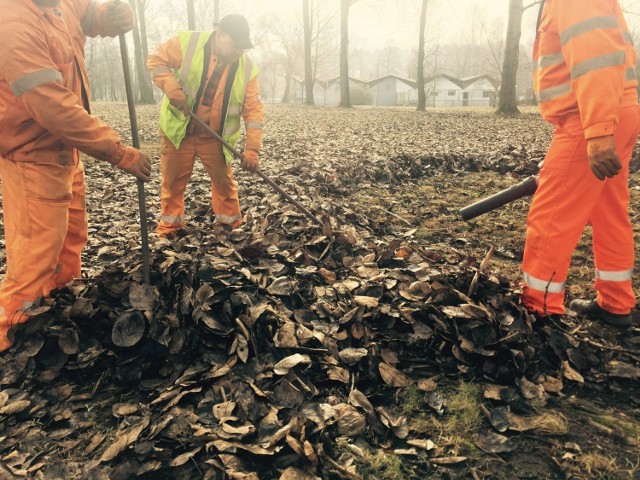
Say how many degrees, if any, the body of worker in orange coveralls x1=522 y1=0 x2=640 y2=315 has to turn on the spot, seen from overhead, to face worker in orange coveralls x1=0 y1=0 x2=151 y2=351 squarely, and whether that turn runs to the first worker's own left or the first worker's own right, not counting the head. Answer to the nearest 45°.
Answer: approximately 45° to the first worker's own left

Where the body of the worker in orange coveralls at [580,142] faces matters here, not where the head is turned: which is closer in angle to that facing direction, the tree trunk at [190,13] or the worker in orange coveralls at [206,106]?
the worker in orange coveralls

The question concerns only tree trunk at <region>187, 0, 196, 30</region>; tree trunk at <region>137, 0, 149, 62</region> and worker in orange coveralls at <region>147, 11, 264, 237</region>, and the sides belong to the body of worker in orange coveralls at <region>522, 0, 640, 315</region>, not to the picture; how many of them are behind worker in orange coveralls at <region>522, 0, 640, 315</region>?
0

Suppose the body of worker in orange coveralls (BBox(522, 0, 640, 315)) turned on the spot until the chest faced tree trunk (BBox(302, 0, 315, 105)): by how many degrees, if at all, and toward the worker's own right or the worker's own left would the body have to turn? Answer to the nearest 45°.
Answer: approximately 45° to the worker's own right

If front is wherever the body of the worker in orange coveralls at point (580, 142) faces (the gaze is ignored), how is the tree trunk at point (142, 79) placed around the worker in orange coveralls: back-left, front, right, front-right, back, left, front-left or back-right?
front-right

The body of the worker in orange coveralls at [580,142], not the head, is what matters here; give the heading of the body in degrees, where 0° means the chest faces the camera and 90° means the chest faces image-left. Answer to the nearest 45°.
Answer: approximately 90°

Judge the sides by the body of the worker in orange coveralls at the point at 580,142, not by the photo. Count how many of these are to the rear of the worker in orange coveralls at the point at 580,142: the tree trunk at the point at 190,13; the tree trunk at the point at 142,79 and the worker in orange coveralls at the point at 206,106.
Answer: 0

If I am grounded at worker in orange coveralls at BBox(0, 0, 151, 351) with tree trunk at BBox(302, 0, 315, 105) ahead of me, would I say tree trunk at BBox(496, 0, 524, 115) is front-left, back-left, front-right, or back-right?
front-right

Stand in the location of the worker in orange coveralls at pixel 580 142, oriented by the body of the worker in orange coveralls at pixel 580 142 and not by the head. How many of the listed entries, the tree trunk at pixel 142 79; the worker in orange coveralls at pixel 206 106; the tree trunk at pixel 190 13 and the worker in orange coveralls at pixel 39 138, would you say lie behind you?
0

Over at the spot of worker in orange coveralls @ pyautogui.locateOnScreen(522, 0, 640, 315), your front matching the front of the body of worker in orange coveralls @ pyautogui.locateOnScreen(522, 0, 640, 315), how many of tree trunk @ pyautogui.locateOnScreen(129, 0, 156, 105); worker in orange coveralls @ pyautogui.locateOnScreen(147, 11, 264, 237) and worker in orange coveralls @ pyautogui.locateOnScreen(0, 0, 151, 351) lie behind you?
0

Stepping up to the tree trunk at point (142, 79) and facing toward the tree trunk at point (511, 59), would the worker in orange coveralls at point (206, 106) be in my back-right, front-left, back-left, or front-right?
front-right

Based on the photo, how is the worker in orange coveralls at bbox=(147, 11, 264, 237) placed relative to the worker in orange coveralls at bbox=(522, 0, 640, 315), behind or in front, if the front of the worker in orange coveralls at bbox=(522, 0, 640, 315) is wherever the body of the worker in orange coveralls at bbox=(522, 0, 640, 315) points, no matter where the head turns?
in front

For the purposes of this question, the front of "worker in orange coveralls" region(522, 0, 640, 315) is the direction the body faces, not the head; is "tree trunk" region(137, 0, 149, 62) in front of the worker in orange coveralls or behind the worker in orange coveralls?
in front

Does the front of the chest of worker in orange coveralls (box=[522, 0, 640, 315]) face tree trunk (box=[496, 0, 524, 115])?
no

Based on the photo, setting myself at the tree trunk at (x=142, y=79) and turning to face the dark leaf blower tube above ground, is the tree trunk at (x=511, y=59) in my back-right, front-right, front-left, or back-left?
front-left

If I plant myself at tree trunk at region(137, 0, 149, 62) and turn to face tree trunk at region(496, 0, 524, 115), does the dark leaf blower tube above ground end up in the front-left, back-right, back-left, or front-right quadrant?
front-right
